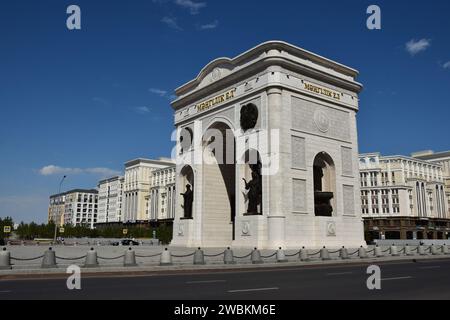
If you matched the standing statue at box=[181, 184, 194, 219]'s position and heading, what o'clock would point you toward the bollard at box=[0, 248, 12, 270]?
The bollard is roughly at 11 o'clock from the standing statue.

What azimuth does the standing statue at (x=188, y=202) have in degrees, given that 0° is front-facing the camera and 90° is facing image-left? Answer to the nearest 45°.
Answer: approximately 45°

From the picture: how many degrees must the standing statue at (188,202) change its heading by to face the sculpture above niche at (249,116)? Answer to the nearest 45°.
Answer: approximately 90° to its left

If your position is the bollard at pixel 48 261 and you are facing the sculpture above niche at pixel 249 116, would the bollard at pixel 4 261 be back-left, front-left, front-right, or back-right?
back-left

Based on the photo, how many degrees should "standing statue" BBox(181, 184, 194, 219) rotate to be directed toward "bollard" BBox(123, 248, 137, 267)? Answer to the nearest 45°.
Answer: approximately 45° to its left

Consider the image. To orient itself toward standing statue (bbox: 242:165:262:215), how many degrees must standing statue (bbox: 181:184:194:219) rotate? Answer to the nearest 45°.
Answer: approximately 90° to its left

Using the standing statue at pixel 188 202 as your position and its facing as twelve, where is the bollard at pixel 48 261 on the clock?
The bollard is roughly at 11 o'clock from the standing statue.

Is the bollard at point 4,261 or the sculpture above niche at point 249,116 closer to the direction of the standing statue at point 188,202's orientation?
the bollard
